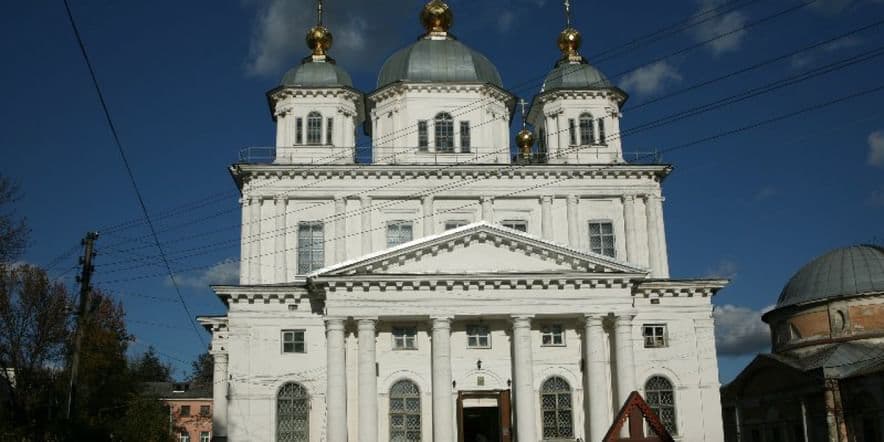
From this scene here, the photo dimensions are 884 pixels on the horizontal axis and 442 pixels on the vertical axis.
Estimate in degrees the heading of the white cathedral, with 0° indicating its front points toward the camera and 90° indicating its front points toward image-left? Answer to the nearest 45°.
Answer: approximately 0°

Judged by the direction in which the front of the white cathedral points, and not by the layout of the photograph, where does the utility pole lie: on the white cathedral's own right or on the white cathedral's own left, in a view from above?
on the white cathedral's own right
